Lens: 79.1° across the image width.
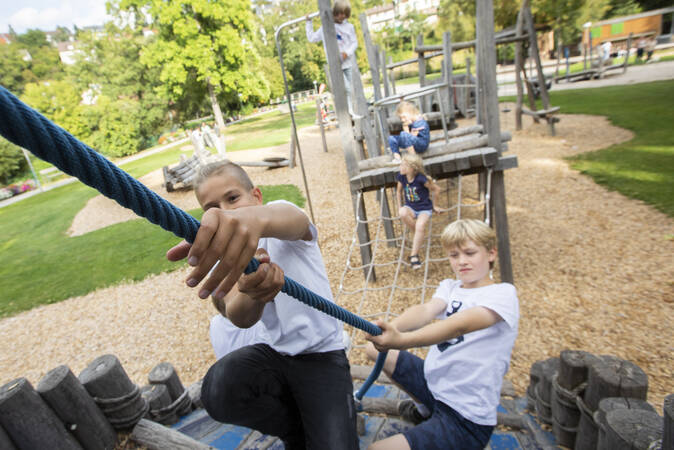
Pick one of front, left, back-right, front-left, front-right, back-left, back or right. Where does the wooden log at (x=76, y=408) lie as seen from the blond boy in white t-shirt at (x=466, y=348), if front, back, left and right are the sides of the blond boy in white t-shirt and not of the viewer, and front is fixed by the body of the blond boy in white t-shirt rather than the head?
front-right

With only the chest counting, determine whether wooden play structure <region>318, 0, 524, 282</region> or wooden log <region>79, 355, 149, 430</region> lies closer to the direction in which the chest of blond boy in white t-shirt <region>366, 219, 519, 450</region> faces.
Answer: the wooden log

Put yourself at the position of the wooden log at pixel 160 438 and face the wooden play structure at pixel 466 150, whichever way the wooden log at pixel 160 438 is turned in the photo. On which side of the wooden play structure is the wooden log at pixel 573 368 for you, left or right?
right

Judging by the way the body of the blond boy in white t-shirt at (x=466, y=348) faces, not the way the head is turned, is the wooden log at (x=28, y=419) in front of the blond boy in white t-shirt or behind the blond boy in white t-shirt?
in front

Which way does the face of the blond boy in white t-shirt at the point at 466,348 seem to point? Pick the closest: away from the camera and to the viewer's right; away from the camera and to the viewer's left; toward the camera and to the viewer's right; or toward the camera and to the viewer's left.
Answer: toward the camera and to the viewer's left

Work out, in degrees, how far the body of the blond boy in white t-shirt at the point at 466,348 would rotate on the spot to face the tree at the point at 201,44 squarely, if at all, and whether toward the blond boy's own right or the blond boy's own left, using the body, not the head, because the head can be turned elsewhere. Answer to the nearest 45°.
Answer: approximately 90° to the blond boy's own right

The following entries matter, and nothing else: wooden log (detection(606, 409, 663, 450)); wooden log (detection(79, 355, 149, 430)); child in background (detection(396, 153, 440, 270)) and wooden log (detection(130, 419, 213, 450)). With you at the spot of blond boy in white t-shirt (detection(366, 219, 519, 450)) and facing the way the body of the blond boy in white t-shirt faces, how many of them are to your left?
1

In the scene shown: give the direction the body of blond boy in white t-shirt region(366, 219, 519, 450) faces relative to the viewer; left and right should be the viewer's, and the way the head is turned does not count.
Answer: facing the viewer and to the left of the viewer

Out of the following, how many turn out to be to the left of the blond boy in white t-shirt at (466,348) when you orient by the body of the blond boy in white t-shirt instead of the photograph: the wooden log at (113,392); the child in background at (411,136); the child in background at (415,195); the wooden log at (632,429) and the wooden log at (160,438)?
1

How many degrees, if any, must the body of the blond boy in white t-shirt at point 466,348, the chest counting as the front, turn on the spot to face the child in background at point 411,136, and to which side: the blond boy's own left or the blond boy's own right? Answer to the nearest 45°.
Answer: approximately 135° to the blond boy's own right

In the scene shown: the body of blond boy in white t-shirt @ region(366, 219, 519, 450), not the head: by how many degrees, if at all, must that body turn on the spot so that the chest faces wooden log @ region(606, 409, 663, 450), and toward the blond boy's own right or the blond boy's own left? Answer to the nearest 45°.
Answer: approximately 90° to the blond boy's own left

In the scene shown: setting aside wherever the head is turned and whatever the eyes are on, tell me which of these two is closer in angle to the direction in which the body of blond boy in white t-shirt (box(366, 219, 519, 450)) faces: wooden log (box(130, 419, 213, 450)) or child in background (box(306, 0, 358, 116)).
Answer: the wooden log

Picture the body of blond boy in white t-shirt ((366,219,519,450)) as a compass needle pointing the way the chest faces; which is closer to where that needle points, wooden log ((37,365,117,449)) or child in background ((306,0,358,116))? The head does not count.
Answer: the wooden log

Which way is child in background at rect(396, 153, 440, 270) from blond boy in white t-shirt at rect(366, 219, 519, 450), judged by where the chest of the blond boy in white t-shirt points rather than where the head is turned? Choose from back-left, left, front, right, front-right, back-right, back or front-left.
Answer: back-right
